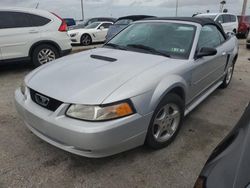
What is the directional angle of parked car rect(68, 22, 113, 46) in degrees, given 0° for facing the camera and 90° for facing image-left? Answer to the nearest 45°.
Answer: approximately 45°

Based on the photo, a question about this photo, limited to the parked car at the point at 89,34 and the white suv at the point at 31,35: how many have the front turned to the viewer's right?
0

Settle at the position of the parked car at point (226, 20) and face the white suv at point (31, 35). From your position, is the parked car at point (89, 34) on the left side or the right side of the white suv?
right

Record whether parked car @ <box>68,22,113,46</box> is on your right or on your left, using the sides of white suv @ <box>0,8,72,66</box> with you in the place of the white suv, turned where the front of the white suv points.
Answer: on your right

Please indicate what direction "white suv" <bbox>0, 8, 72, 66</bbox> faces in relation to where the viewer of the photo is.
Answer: facing to the left of the viewer

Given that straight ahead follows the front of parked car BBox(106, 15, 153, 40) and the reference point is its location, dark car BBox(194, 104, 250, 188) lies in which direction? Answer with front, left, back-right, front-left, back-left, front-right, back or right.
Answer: front-left

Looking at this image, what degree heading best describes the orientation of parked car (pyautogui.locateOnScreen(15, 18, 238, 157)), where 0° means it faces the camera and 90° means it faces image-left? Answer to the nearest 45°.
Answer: approximately 45°

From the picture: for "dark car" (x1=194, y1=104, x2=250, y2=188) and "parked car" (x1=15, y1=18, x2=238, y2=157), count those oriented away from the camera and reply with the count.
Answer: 0
